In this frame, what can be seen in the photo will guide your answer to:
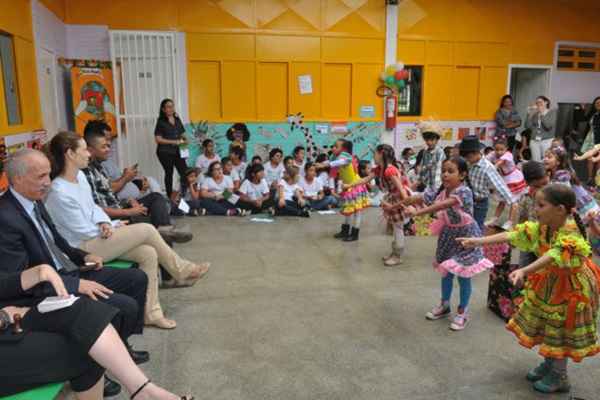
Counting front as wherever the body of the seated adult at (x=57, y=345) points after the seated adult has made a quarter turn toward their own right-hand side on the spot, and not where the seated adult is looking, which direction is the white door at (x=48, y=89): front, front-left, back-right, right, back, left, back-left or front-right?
back

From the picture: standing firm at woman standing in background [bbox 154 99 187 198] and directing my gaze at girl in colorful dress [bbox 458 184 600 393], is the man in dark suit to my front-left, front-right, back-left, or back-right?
front-right

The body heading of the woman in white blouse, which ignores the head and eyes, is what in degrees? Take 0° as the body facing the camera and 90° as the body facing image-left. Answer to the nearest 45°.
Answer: approximately 270°

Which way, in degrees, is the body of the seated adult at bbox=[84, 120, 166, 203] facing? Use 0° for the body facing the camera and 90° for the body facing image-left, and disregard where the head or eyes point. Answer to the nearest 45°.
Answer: approximately 270°

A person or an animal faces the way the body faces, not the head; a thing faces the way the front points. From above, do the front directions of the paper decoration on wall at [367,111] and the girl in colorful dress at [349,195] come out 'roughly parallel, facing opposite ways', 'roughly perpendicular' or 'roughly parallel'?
roughly perpendicular

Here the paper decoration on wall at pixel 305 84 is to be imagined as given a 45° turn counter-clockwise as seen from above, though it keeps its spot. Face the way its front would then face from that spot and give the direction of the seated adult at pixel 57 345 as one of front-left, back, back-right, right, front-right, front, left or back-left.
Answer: front-right

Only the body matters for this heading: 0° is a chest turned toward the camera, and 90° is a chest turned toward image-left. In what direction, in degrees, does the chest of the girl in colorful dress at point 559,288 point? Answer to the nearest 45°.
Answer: approximately 45°

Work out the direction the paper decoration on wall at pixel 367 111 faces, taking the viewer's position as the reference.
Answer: facing the viewer

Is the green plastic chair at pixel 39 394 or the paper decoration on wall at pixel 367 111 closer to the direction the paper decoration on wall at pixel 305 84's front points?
the green plastic chair

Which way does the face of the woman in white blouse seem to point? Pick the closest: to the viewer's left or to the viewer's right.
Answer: to the viewer's right

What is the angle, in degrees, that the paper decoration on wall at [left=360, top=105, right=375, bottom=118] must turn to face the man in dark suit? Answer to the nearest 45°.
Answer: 0° — it already faces them

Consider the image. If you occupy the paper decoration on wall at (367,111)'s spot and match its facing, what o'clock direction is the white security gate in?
The white security gate is roughly at 2 o'clock from the paper decoration on wall.

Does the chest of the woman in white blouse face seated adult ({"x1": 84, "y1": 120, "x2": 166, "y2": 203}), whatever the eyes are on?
no

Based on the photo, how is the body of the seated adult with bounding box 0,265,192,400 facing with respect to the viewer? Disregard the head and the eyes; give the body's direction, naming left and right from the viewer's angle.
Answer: facing to the right of the viewer

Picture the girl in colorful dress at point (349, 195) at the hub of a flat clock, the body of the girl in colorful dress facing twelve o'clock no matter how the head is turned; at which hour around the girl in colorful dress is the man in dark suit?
The man in dark suit is roughly at 10 o'clock from the girl in colorful dress.

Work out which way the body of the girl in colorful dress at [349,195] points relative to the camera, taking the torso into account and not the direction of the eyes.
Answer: to the viewer's left

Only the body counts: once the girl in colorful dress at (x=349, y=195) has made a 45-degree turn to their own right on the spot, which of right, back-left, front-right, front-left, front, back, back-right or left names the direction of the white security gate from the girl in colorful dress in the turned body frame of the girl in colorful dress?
front

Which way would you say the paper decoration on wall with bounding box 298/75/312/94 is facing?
toward the camera

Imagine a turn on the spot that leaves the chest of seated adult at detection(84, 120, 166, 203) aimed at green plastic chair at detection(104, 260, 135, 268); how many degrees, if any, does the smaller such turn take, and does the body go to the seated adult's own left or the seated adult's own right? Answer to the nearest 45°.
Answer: approximately 90° to the seated adult's own right

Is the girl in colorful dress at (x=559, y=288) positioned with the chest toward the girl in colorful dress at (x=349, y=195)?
no
